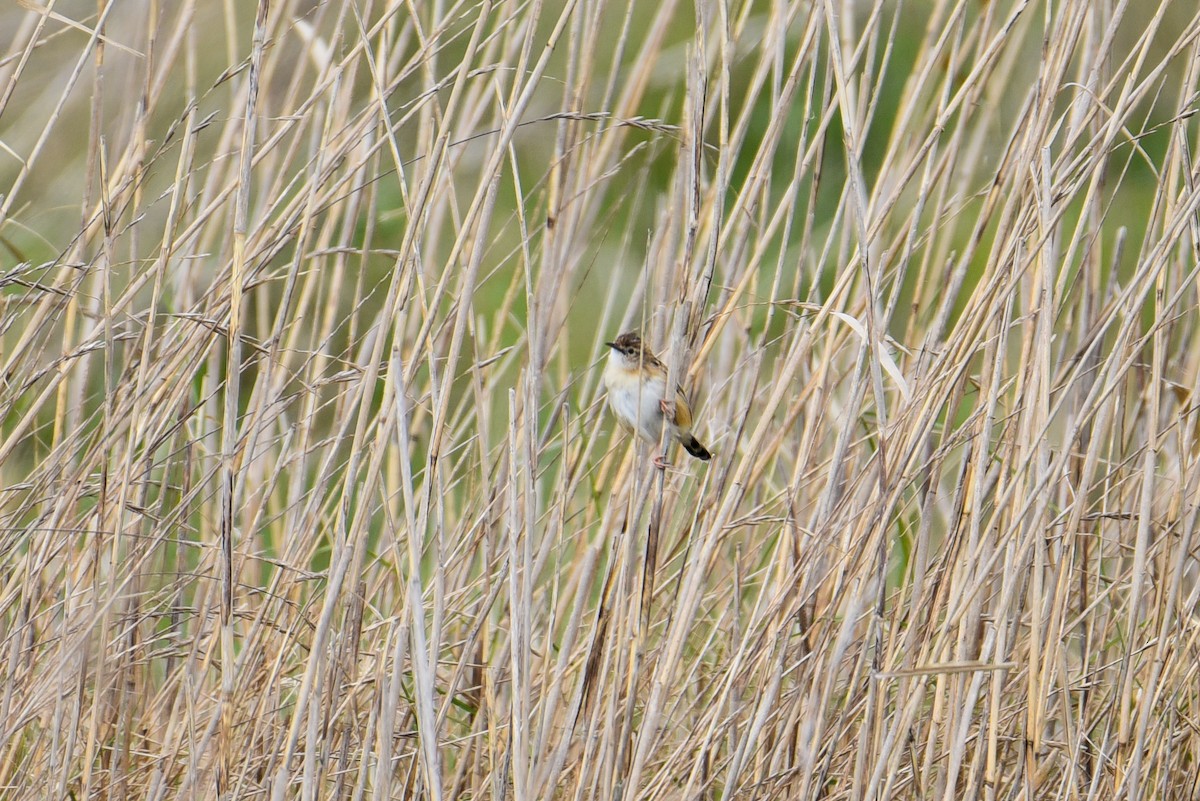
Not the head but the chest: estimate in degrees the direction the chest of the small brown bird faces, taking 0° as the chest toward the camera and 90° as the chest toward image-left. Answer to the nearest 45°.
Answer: approximately 45°
